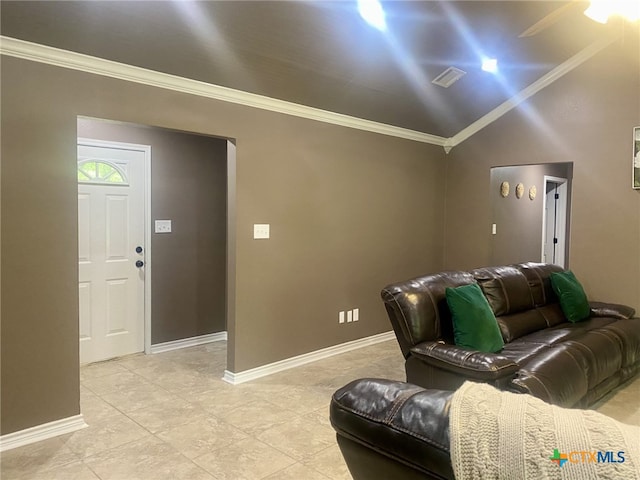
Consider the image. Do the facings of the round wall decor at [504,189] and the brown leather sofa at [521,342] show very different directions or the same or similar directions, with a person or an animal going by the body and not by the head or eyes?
same or similar directions

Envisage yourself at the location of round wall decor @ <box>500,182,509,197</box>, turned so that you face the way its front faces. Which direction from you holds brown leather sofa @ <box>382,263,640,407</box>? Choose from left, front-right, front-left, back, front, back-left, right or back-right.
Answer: front-right

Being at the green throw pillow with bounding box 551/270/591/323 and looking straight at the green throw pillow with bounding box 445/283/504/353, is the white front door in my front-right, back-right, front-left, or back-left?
front-right

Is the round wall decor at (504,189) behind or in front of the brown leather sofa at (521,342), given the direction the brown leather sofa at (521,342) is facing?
behind

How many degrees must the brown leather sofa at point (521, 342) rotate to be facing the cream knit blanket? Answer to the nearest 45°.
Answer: approximately 45° to its right

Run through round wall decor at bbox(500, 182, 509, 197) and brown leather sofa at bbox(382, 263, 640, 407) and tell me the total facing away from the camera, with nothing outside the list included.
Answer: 0

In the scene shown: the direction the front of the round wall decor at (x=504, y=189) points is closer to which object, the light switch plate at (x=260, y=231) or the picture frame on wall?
the picture frame on wall

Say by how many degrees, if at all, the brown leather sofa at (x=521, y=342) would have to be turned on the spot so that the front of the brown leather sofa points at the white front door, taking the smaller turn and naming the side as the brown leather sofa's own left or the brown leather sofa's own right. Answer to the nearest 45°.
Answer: approximately 135° to the brown leather sofa's own right

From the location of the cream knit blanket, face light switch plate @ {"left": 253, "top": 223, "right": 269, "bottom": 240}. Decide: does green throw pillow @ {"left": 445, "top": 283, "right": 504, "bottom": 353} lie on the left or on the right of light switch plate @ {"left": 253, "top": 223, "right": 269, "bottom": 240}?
right

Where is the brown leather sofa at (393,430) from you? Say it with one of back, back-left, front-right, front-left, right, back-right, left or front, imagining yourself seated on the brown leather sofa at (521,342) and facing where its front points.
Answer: front-right
